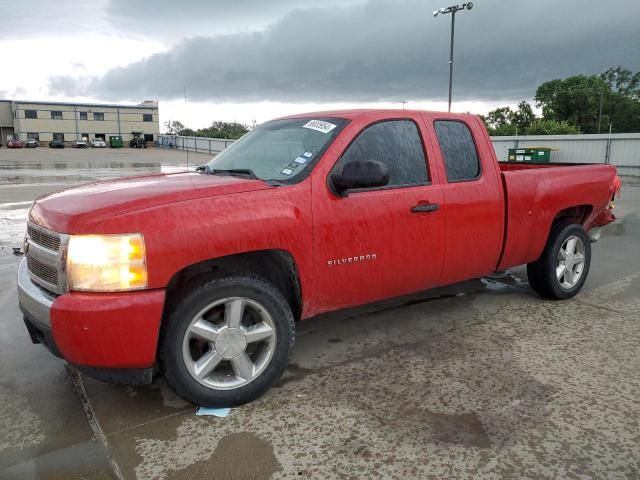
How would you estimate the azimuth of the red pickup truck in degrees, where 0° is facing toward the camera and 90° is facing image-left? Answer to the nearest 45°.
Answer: approximately 45°
